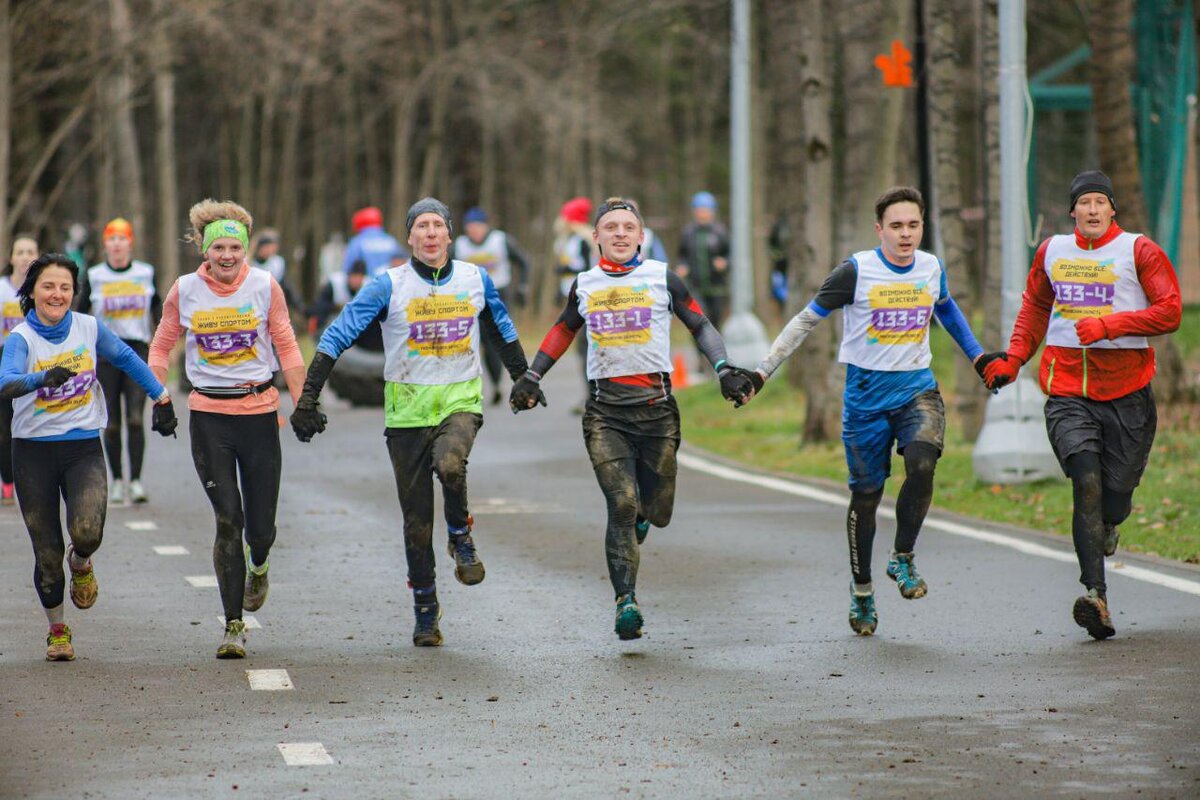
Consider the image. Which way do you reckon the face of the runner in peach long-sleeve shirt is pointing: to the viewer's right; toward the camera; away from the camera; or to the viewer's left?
toward the camera

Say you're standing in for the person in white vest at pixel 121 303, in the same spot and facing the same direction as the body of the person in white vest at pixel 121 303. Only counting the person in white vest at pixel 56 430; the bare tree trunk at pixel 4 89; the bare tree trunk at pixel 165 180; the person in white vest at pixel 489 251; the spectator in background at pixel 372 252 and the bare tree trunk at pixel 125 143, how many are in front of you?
1

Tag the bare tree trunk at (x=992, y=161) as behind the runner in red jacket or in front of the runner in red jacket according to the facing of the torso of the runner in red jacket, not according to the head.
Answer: behind

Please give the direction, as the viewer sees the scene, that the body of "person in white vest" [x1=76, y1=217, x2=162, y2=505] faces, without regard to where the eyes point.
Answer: toward the camera

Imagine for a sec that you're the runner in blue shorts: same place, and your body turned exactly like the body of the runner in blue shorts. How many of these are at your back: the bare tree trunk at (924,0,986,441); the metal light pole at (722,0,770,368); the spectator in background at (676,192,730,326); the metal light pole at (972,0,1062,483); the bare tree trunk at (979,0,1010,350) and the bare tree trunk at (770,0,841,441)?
6

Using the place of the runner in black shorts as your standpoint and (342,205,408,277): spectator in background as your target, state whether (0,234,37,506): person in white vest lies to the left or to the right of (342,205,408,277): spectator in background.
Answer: left

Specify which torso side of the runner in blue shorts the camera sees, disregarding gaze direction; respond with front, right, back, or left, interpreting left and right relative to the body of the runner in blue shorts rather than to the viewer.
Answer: front

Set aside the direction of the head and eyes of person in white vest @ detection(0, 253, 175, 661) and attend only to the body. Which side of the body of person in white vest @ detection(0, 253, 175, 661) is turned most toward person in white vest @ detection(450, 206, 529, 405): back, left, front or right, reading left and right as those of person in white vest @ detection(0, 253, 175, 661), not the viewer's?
back

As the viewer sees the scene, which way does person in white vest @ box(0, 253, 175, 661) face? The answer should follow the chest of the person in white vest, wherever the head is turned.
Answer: toward the camera

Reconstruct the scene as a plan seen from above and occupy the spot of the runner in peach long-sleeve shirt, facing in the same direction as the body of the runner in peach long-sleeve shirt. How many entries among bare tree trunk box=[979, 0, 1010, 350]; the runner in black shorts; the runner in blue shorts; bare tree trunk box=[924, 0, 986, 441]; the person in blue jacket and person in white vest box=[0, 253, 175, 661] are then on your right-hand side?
1

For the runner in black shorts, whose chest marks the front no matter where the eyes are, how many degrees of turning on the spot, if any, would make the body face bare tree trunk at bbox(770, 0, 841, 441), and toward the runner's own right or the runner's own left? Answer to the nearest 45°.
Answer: approximately 180°

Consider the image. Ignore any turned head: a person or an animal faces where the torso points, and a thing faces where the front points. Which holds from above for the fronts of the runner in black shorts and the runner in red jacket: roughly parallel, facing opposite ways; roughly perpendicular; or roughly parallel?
roughly parallel

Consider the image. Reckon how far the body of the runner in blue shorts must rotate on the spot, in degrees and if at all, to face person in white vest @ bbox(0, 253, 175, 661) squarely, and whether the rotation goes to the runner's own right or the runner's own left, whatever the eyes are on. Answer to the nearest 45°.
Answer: approximately 90° to the runner's own right
